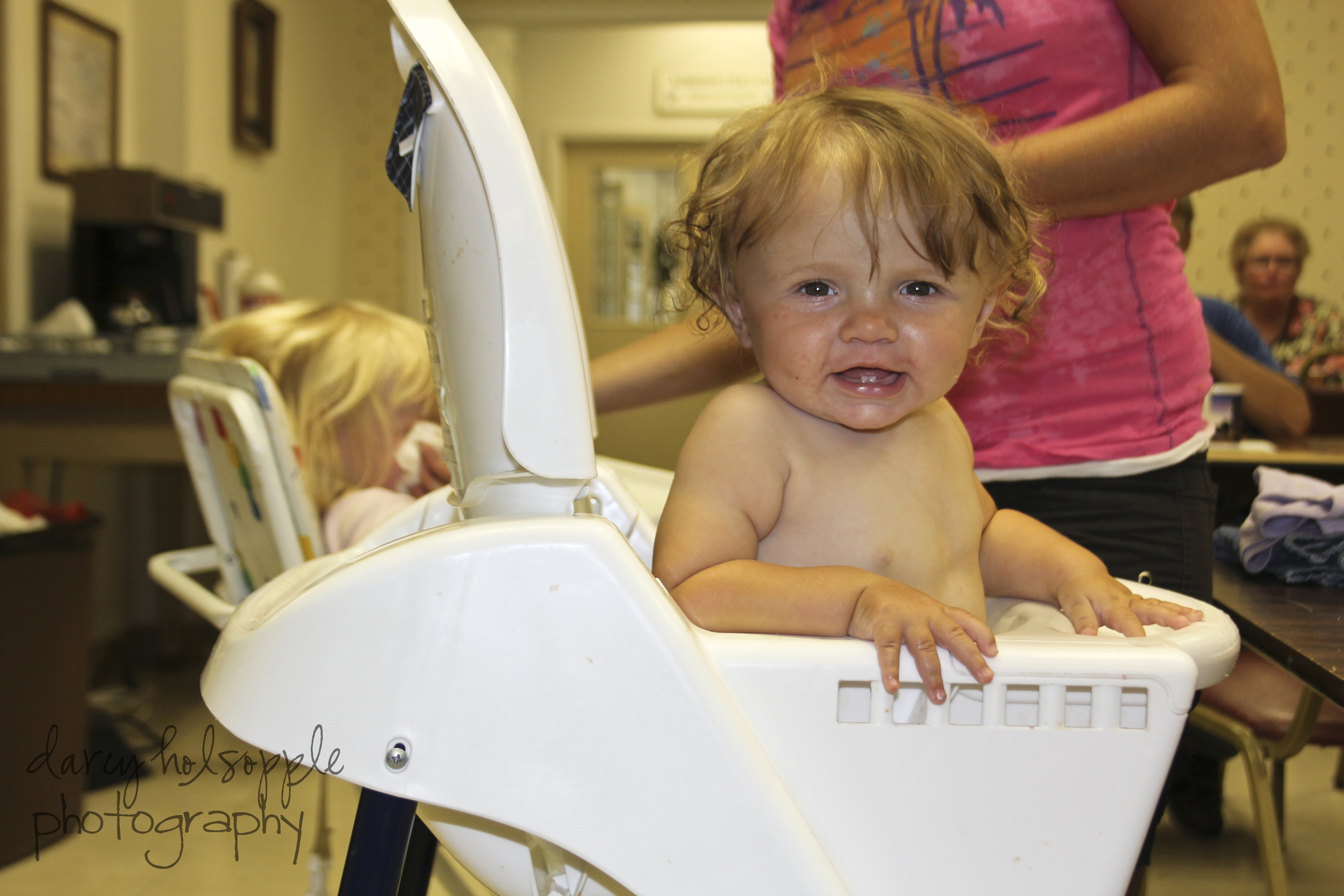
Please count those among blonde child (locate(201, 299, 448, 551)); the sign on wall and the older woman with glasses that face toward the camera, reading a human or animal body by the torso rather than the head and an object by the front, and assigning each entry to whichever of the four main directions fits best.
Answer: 2

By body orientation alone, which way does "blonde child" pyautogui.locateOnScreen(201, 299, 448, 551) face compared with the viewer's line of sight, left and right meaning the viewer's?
facing to the right of the viewer

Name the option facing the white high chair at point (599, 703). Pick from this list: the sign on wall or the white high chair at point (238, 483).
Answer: the sign on wall

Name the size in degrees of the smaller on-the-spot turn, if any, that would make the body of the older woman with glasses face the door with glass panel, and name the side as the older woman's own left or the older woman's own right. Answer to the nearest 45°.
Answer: approximately 90° to the older woman's own right

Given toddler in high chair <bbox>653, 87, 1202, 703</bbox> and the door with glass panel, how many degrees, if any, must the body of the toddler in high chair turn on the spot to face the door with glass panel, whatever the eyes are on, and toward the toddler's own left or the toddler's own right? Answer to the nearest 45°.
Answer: approximately 135° to the toddler's own left

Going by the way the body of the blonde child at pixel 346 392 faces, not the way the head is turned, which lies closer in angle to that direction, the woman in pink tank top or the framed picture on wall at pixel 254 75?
the woman in pink tank top

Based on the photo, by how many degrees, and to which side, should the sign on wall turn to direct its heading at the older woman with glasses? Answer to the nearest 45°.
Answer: approximately 45° to its left
